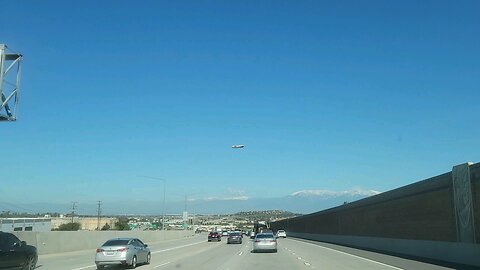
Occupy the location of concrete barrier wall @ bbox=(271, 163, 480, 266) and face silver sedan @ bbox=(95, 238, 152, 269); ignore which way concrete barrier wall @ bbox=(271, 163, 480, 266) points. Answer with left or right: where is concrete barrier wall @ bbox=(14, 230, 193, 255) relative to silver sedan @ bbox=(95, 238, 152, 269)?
right

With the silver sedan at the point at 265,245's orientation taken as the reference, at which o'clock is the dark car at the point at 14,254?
The dark car is roughly at 7 o'clock from the silver sedan.

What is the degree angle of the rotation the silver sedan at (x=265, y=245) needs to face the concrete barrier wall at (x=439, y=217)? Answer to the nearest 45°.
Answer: approximately 135° to its right

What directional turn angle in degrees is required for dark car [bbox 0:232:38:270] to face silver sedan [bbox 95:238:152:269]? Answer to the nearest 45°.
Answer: approximately 45° to its right

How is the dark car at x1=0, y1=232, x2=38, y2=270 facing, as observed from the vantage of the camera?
facing away from the viewer and to the right of the viewer

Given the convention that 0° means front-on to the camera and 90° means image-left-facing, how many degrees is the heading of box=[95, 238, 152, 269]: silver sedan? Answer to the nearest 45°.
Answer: approximately 225°

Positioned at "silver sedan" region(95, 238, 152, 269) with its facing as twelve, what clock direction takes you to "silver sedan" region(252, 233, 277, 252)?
"silver sedan" region(252, 233, 277, 252) is roughly at 12 o'clock from "silver sedan" region(95, 238, 152, 269).

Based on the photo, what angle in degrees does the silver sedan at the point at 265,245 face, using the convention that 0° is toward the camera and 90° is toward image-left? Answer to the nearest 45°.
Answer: approximately 180°

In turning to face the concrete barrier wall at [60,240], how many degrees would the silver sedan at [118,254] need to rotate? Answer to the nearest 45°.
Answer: approximately 45° to its left

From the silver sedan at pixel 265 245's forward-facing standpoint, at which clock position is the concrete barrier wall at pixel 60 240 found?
The concrete barrier wall is roughly at 9 o'clock from the silver sedan.

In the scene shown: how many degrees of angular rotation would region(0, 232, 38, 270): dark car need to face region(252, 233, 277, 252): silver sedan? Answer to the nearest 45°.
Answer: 0° — it already faces it

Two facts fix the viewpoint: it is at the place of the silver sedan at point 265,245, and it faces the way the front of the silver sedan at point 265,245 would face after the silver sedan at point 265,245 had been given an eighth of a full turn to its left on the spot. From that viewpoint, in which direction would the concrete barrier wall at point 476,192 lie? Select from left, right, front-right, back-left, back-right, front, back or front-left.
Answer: back

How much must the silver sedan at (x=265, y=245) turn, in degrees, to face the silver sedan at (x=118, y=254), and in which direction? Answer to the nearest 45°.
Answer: approximately 135° to its left
